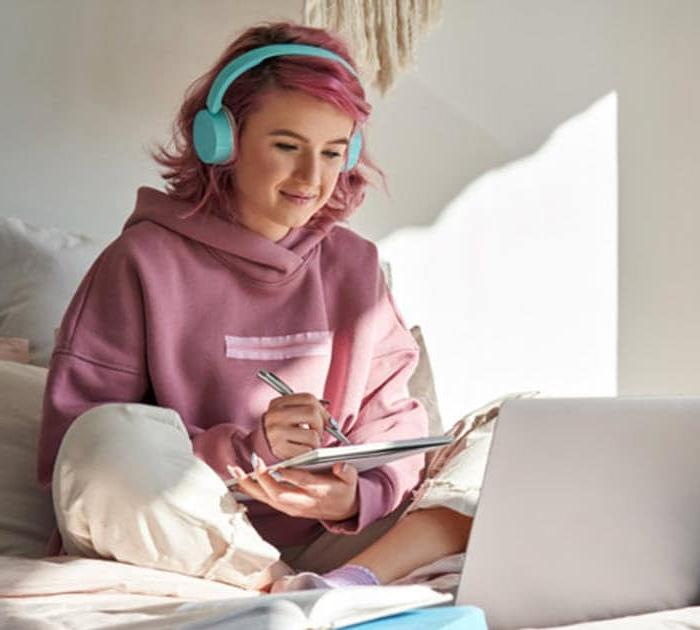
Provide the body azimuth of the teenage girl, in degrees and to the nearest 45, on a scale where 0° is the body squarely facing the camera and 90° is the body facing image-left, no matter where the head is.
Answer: approximately 315°

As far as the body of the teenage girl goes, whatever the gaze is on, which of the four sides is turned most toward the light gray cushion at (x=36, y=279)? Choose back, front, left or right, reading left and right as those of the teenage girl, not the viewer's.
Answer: back

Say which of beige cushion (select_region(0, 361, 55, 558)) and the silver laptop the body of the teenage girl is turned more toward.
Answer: the silver laptop

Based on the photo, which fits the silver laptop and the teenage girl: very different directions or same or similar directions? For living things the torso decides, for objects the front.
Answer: very different directions

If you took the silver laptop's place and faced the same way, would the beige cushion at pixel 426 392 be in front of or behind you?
in front

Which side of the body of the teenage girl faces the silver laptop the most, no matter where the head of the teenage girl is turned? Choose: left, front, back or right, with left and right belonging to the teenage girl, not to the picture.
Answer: front

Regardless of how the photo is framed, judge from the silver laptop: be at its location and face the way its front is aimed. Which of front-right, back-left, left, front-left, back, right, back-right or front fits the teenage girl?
front

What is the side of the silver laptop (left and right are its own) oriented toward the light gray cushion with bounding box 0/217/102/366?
front

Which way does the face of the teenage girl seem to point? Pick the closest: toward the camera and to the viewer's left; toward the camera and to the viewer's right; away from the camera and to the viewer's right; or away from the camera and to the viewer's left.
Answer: toward the camera and to the viewer's right

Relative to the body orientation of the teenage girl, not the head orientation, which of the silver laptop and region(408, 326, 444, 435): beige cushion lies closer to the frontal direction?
the silver laptop

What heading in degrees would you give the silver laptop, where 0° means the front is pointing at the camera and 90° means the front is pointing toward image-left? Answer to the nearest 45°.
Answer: approximately 135°
